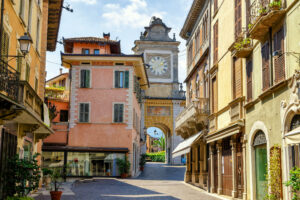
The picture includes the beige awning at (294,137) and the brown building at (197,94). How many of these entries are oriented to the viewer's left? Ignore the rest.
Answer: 2

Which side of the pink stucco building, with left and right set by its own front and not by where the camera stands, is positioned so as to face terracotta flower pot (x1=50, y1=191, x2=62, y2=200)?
front

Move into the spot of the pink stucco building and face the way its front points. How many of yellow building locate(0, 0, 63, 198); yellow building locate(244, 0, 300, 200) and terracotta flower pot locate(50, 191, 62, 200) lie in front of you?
3

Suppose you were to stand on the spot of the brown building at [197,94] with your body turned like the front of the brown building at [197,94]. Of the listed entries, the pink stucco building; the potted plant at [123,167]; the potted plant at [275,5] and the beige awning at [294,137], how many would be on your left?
2

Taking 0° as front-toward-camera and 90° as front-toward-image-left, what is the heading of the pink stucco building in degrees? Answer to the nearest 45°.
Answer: approximately 0°

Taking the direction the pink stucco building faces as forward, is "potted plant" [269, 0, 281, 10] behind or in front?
in front

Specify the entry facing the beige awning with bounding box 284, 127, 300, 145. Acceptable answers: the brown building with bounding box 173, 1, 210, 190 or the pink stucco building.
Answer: the pink stucco building

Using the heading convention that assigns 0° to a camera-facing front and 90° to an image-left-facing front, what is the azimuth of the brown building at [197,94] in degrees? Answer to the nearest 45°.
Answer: approximately 90°

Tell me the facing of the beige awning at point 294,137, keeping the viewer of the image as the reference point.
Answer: facing to the left of the viewer

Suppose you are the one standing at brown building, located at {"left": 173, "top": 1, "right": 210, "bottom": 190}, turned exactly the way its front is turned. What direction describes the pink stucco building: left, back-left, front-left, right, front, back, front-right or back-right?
front-right

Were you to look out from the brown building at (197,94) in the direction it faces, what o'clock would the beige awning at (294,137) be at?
The beige awning is roughly at 9 o'clock from the brown building.

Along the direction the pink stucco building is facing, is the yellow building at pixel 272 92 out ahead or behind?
ahead
